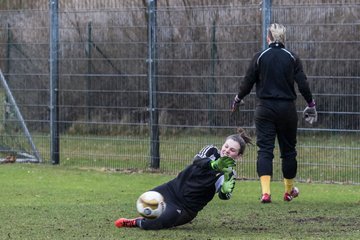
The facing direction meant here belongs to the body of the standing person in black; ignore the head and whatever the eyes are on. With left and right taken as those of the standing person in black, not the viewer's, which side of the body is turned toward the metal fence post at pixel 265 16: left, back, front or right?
front

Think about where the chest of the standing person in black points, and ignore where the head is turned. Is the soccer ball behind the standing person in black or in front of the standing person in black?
behind

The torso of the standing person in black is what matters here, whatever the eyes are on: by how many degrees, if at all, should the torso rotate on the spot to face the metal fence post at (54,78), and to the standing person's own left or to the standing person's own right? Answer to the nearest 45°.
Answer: approximately 45° to the standing person's own left

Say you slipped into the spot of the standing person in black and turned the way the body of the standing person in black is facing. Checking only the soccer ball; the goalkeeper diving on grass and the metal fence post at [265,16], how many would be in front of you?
1

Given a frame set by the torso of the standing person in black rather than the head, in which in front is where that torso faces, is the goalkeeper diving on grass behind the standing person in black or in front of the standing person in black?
behind

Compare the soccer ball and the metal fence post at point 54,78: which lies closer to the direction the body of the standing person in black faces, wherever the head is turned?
the metal fence post

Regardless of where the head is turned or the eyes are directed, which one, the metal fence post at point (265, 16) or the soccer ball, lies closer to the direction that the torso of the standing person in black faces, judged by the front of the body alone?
the metal fence post

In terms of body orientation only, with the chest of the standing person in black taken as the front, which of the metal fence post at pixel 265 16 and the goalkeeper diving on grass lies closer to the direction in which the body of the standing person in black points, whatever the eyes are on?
the metal fence post

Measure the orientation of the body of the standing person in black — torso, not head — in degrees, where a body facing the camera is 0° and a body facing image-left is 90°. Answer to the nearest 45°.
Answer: approximately 180°
